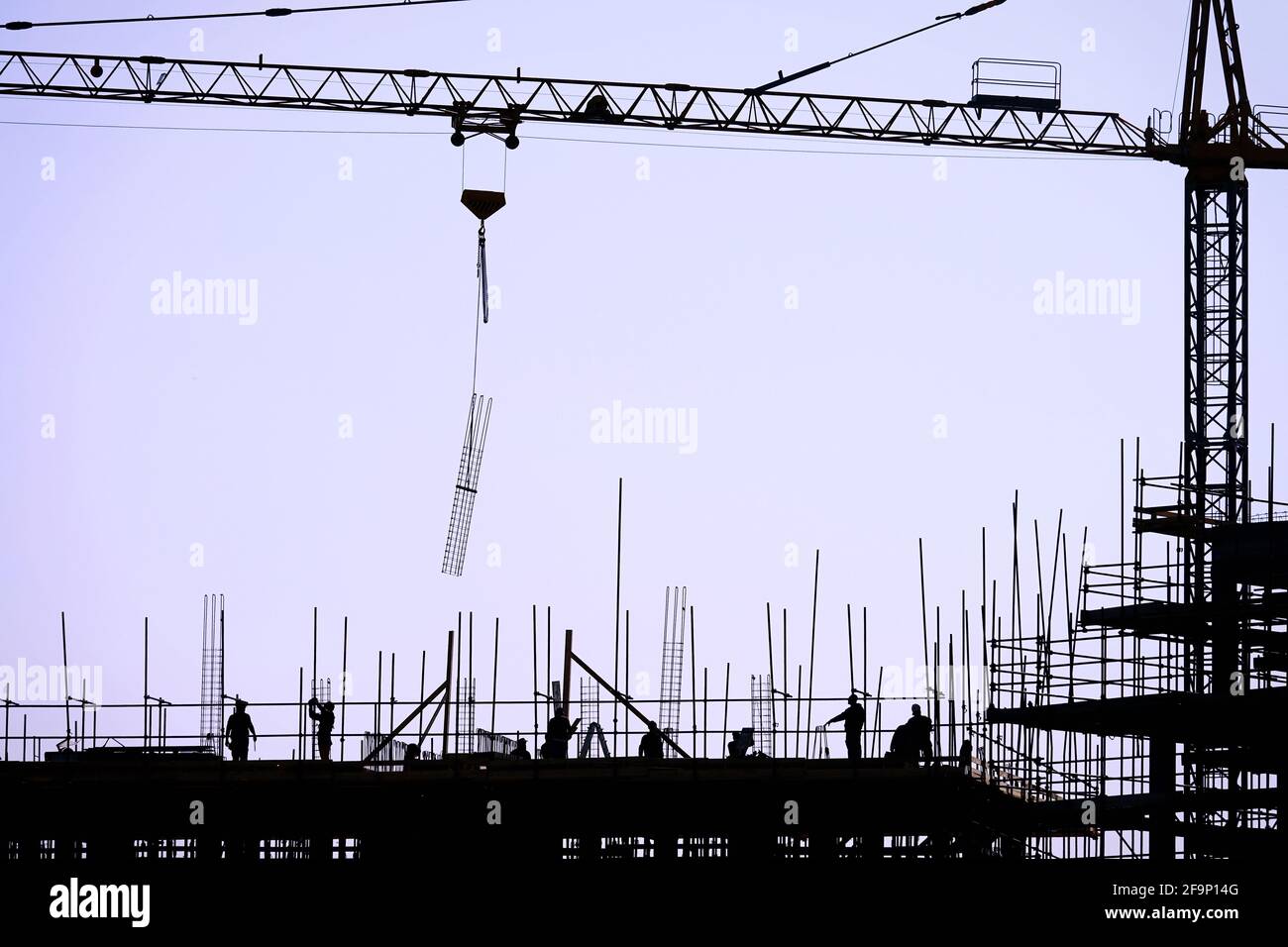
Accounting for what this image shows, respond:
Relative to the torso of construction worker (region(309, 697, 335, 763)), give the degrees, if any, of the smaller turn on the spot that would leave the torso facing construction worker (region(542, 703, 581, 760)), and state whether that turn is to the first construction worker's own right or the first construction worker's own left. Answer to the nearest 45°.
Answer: approximately 135° to the first construction worker's own left

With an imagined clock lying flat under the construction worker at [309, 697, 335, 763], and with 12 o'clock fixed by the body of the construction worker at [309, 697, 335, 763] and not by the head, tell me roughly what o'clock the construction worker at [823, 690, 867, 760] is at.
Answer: the construction worker at [823, 690, 867, 760] is roughly at 7 o'clock from the construction worker at [309, 697, 335, 763].

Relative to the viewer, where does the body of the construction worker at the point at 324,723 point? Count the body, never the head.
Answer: to the viewer's left

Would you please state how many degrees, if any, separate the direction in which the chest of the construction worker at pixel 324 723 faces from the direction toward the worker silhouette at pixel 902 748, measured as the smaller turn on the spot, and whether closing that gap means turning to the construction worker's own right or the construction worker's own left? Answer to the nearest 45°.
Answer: approximately 180°

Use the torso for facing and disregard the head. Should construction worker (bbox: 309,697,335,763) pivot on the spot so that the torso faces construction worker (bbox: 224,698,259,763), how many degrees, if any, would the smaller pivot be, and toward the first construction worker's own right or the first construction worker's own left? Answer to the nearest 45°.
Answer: approximately 45° to the first construction worker's own left

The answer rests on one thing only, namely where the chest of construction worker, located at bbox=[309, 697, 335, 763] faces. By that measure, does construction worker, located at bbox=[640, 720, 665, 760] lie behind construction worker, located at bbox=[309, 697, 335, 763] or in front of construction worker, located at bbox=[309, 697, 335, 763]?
behind

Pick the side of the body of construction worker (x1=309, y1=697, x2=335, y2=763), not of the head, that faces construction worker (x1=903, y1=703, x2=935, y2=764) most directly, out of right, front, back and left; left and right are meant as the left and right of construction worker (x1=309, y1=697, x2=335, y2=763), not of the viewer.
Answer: back
